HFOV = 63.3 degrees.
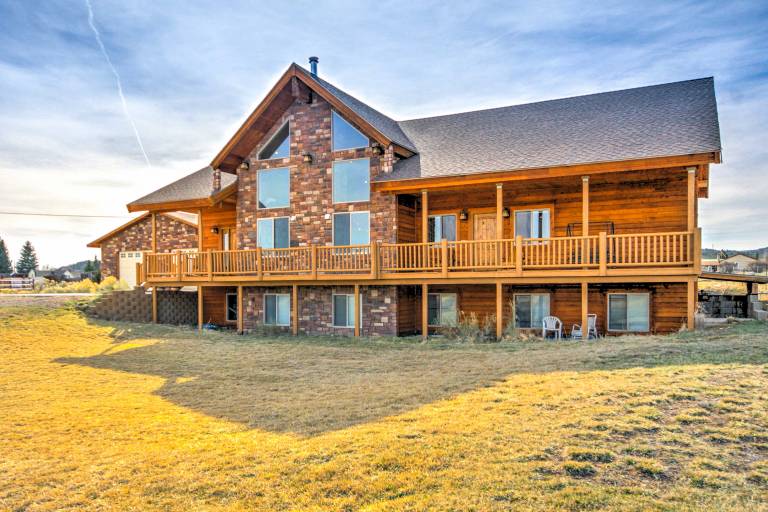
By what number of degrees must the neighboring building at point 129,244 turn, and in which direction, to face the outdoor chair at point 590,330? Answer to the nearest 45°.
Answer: approximately 45° to its left

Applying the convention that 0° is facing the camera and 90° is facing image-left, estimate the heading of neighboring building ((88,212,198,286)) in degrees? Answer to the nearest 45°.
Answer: approximately 0°
